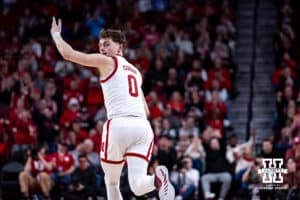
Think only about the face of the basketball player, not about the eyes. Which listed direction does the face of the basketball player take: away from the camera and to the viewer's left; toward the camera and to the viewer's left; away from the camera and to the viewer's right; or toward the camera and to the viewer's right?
toward the camera and to the viewer's left

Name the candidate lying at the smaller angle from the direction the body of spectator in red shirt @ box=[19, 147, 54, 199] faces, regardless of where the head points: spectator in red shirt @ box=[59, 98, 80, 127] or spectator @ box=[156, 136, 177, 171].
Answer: the spectator

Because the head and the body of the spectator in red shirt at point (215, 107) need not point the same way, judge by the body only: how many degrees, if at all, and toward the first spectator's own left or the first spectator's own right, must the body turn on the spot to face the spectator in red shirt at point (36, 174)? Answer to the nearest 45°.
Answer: approximately 45° to the first spectator's own right

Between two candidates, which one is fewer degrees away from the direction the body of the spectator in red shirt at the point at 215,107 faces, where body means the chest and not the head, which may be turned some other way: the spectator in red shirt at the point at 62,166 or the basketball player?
the basketball player

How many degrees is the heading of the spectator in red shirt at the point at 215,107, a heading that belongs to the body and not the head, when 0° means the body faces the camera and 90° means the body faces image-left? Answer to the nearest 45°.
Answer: approximately 0°

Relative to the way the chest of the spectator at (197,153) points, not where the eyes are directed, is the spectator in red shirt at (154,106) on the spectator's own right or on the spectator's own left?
on the spectator's own right
